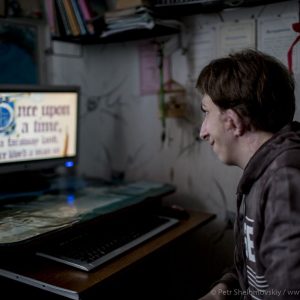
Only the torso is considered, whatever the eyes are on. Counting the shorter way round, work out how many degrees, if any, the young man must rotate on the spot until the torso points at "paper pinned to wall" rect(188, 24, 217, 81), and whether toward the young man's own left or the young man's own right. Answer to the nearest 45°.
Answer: approximately 90° to the young man's own right

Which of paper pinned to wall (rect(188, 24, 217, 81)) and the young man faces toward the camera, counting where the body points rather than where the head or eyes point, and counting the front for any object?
the paper pinned to wall

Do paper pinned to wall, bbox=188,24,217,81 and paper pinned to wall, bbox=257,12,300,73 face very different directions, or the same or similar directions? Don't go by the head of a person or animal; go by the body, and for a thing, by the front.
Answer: same or similar directions

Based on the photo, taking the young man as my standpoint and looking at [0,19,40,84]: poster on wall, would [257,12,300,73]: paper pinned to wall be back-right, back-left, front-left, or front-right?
front-right

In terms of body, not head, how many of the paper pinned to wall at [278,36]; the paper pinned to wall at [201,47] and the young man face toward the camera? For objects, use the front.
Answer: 2

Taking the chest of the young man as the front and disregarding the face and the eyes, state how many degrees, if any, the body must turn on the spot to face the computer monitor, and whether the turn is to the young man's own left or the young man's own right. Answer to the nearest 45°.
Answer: approximately 45° to the young man's own right

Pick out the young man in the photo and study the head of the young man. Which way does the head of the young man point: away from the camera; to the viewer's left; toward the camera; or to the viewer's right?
to the viewer's left

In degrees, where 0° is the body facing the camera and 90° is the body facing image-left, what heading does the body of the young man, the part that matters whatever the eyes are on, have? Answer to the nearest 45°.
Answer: approximately 90°

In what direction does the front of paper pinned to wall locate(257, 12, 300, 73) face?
toward the camera

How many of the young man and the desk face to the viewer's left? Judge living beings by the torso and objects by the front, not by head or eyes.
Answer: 1

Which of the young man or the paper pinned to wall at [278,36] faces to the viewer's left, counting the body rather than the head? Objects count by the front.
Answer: the young man

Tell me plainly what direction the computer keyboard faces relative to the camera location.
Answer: facing the viewer and to the right of the viewer

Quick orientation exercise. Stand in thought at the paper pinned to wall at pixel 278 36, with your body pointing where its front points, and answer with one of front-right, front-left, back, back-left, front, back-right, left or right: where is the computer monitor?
right

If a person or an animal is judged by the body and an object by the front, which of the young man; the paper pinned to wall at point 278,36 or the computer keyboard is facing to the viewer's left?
the young man

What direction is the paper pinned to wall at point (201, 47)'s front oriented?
toward the camera

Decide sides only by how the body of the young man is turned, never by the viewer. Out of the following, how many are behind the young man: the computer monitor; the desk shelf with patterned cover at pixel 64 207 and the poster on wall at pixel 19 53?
0

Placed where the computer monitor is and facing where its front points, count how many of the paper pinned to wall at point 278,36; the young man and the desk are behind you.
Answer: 0

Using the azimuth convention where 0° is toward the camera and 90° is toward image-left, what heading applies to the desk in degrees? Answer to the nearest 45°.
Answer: approximately 315°
